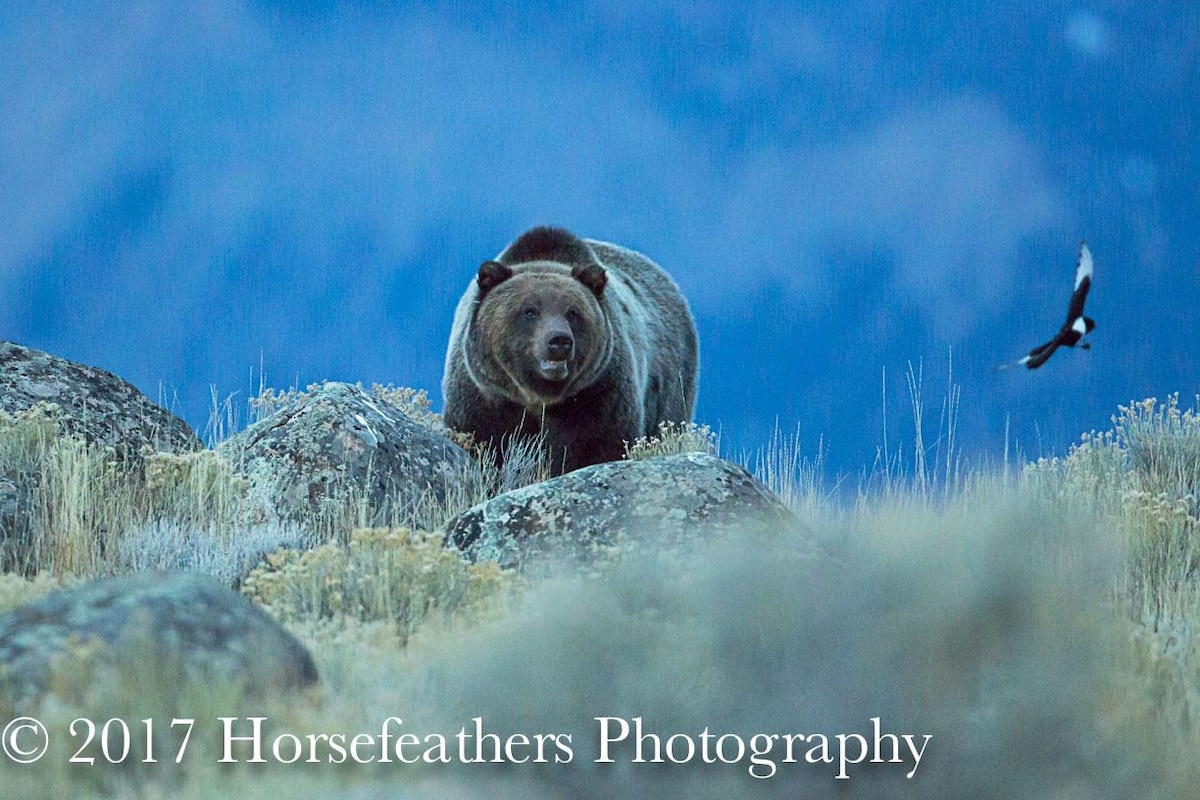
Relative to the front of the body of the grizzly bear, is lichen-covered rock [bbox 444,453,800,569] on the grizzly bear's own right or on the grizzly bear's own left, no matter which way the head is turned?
on the grizzly bear's own left

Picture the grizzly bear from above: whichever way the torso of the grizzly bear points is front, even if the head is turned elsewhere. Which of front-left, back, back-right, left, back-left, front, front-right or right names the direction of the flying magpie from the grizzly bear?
left

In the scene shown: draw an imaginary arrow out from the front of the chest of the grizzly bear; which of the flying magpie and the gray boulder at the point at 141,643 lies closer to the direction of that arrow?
the gray boulder

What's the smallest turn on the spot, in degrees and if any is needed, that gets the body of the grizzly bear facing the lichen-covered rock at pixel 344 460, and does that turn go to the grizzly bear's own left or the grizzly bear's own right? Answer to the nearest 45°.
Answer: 0° — it already faces it

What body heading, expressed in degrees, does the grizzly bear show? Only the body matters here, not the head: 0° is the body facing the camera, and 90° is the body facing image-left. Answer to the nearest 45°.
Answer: approximately 45°

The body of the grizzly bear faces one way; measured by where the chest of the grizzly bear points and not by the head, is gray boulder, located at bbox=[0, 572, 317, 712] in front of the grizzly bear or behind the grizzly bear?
in front

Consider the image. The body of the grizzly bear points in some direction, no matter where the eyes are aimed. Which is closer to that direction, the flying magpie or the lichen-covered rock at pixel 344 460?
the lichen-covered rock
